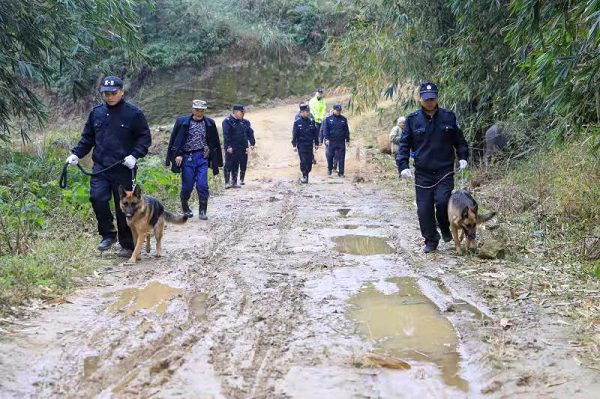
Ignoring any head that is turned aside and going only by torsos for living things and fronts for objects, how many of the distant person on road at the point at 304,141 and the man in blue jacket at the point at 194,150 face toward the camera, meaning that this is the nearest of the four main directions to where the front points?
2

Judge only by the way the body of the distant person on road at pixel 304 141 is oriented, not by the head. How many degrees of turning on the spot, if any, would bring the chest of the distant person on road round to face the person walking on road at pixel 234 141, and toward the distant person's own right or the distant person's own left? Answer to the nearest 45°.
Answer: approximately 45° to the distant person's own right

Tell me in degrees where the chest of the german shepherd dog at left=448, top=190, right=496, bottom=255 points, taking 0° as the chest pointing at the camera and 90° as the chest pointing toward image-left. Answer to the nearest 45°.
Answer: approximately 0°

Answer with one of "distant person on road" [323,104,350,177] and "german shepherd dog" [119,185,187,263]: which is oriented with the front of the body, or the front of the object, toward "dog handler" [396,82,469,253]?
the distant person on road

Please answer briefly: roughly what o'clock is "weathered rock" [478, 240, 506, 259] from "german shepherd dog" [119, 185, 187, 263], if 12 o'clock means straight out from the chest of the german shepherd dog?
The weathered rock is roughly at 8 o'clock from the german shepherd dog.

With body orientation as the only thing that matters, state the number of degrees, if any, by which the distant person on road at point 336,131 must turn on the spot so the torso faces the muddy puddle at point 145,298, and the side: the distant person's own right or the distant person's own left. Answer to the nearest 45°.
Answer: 0° — they already face it

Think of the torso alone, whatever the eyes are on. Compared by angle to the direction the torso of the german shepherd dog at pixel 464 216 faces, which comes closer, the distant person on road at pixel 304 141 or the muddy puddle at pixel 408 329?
the muddy puddle

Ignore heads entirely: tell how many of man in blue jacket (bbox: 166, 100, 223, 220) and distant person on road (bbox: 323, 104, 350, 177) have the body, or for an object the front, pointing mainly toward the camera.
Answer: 2

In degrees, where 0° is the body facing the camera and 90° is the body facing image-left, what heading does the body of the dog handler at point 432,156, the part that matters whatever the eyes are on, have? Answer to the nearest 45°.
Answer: approximately 0°

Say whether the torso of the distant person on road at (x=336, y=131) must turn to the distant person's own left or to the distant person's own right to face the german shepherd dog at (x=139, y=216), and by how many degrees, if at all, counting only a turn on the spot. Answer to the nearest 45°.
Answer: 0° — they already face it

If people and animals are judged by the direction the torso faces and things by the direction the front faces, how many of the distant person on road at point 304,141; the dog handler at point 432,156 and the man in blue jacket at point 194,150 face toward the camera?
3

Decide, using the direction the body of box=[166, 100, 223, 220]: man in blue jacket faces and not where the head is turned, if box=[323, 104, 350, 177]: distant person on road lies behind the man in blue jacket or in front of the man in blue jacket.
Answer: behind
